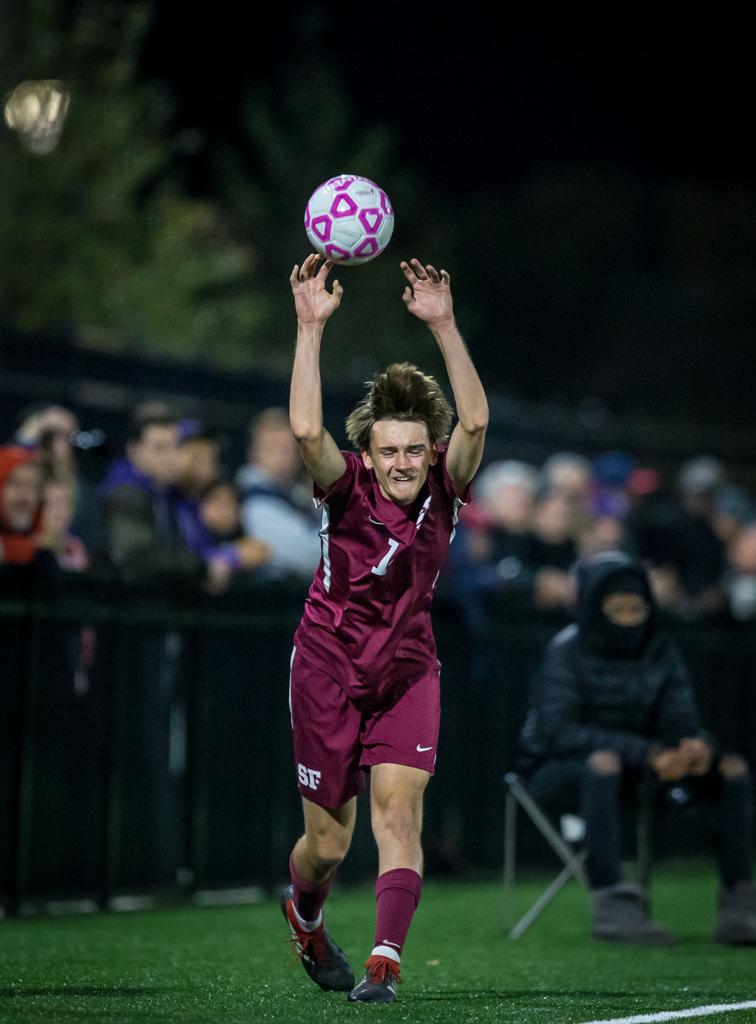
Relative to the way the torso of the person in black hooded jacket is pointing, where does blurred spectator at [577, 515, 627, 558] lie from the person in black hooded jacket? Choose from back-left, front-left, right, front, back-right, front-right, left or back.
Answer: back-left

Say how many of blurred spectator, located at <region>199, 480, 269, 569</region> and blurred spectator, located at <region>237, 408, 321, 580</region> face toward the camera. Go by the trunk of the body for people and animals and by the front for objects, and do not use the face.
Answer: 2

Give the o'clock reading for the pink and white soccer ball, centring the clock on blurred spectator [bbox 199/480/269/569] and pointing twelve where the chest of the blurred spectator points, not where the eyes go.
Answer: The pink and white soccer ball is roughly at 12 o'clock from the blurred spectator.

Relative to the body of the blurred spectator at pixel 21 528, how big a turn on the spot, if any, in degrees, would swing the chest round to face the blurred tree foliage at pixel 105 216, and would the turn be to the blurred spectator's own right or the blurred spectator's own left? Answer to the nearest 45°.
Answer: approximately 180°

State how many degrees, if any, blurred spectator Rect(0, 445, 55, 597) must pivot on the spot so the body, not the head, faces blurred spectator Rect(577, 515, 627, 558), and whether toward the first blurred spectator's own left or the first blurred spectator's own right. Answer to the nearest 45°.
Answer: approximately 135° to the first blurred spectator's own left

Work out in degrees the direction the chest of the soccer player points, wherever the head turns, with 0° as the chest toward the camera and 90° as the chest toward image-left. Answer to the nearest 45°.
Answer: approximately 0°

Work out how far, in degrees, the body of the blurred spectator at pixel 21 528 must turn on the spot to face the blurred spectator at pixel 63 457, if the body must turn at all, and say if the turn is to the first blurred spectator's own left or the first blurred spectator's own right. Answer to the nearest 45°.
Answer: approximately 180°
